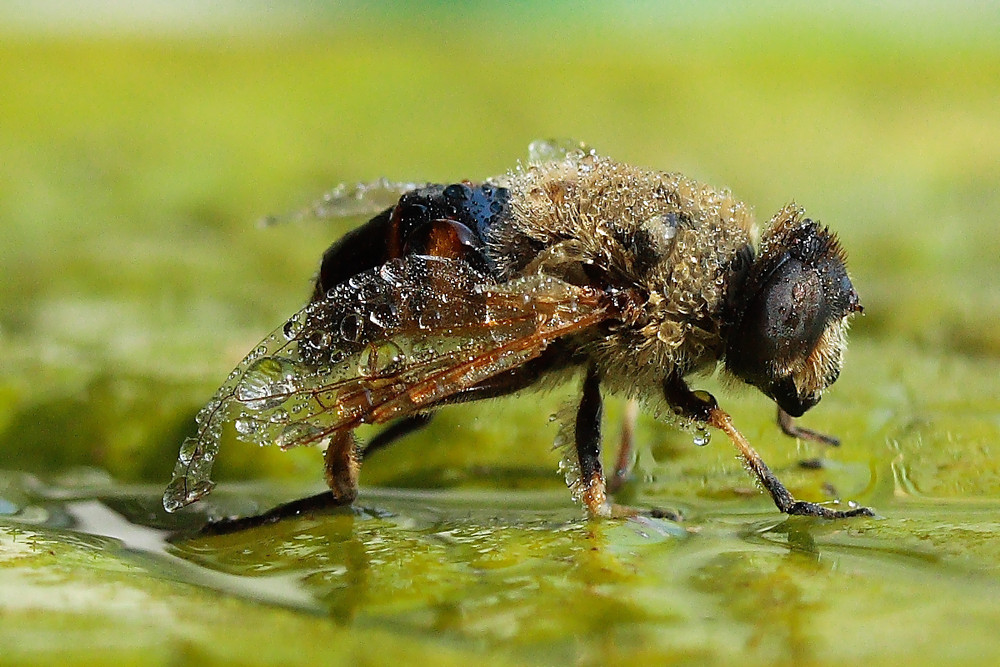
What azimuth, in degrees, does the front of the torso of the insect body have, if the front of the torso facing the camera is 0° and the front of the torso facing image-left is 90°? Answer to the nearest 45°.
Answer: approximately 270°
